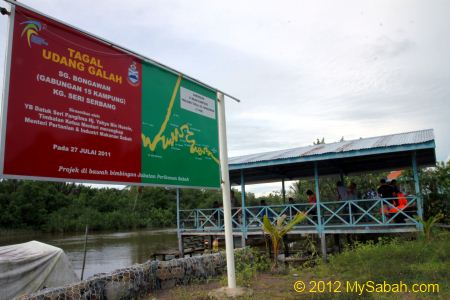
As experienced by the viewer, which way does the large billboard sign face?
facing the viewer and to the right of the viewer
